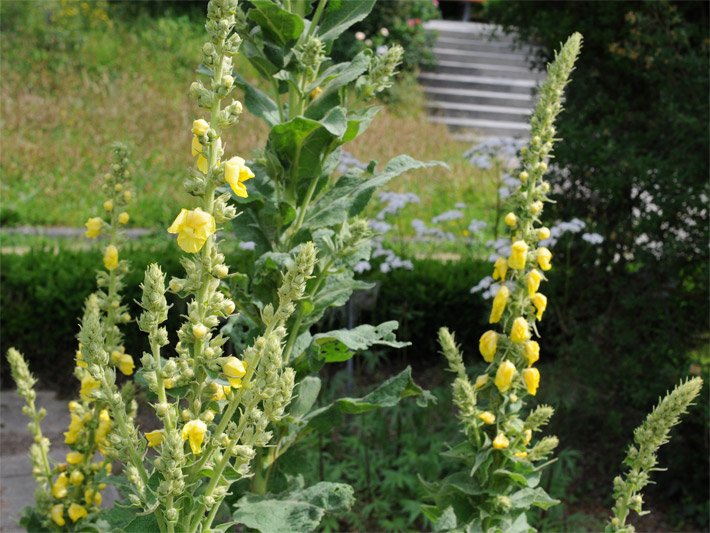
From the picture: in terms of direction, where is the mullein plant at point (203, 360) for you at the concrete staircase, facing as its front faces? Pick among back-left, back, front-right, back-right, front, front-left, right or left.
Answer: front

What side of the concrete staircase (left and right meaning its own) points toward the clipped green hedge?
front

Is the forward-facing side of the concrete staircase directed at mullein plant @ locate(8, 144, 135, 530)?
yes

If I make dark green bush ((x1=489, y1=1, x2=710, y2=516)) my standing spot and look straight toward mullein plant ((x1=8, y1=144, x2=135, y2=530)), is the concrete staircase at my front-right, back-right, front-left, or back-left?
back-right

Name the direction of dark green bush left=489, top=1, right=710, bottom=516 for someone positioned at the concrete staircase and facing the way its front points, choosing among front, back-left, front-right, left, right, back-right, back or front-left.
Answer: front

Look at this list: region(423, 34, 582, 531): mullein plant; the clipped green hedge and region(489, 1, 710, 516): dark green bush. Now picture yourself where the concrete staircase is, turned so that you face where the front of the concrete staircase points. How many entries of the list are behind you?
0

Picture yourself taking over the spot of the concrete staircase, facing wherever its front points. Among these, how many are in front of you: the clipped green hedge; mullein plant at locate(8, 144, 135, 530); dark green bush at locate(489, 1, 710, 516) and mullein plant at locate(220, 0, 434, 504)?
4

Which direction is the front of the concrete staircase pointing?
toward the camera

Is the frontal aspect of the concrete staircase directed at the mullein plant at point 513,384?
yes

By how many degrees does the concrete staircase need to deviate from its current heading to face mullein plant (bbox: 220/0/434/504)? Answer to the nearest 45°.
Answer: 0° — it already faces it
